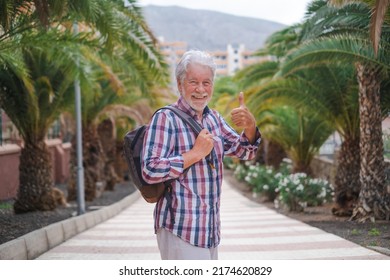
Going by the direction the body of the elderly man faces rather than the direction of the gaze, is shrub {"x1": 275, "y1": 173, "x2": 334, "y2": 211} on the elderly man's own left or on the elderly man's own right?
on the elderly man's own left

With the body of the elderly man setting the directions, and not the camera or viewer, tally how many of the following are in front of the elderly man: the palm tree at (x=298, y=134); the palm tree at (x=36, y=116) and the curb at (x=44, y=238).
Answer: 0

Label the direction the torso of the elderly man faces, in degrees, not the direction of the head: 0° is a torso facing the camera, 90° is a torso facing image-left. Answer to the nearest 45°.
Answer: approximately 315°

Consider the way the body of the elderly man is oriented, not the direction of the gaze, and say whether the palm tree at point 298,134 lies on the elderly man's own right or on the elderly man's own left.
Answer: on the elderly man's own left

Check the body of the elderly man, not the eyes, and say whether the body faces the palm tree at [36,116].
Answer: no

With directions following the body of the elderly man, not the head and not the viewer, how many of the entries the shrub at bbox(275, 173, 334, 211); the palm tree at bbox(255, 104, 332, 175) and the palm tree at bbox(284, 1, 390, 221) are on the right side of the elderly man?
0

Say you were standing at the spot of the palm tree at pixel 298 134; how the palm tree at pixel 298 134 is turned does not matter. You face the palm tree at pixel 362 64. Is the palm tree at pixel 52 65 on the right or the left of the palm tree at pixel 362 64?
right

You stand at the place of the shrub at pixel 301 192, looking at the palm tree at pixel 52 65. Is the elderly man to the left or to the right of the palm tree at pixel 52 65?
left

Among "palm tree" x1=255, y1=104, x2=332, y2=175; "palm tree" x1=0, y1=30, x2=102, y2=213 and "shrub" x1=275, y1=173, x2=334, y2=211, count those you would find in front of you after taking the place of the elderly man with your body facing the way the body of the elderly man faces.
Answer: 0

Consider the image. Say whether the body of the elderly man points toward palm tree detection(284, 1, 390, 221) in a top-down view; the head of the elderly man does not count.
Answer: no

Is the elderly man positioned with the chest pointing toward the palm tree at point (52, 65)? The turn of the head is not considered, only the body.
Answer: no
